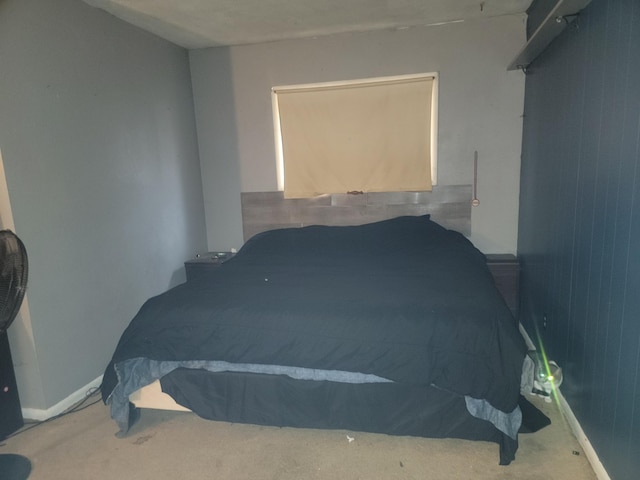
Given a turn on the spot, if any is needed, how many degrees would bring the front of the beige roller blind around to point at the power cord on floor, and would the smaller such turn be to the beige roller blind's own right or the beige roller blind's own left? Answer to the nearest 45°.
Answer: approximately 45° to the beige roller blind's own right

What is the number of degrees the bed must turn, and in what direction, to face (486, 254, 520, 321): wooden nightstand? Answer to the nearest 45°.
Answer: approximately 135° to its left

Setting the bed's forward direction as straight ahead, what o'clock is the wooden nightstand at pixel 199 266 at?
The wooden nightstand is roughly at 5 o'clock from the bed.

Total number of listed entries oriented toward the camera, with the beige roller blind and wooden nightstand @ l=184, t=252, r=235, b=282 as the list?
2

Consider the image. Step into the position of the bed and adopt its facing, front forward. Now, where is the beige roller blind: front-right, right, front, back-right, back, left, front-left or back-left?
back

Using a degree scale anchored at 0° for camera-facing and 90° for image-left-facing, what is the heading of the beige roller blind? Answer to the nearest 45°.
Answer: approximately 0°

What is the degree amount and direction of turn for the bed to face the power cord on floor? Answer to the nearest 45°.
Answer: approximately 90° to its right

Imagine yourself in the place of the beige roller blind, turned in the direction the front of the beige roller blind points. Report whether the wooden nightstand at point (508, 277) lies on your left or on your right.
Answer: on your left
